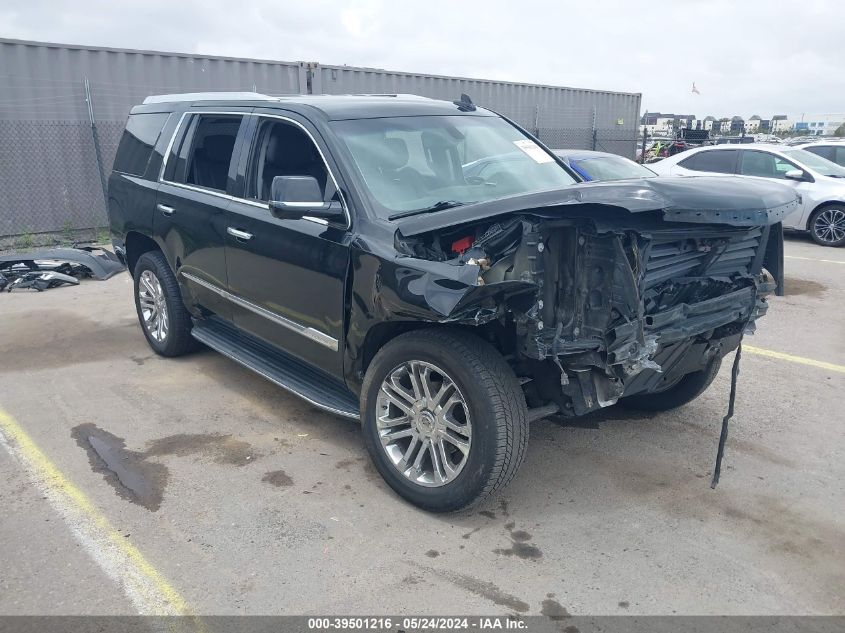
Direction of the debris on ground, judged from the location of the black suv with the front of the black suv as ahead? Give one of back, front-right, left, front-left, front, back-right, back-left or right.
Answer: back

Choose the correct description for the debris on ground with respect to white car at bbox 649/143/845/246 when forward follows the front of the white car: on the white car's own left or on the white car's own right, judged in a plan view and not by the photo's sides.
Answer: on the white car's own right

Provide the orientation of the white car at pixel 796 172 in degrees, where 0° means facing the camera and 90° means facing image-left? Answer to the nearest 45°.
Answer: approximately 315°

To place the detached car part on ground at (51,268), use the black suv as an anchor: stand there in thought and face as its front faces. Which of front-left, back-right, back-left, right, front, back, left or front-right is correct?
back

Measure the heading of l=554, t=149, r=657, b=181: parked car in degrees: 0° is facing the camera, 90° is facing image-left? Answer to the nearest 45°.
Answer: approximately 315°

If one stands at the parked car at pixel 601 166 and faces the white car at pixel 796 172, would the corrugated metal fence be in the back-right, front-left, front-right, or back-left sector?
back-left
